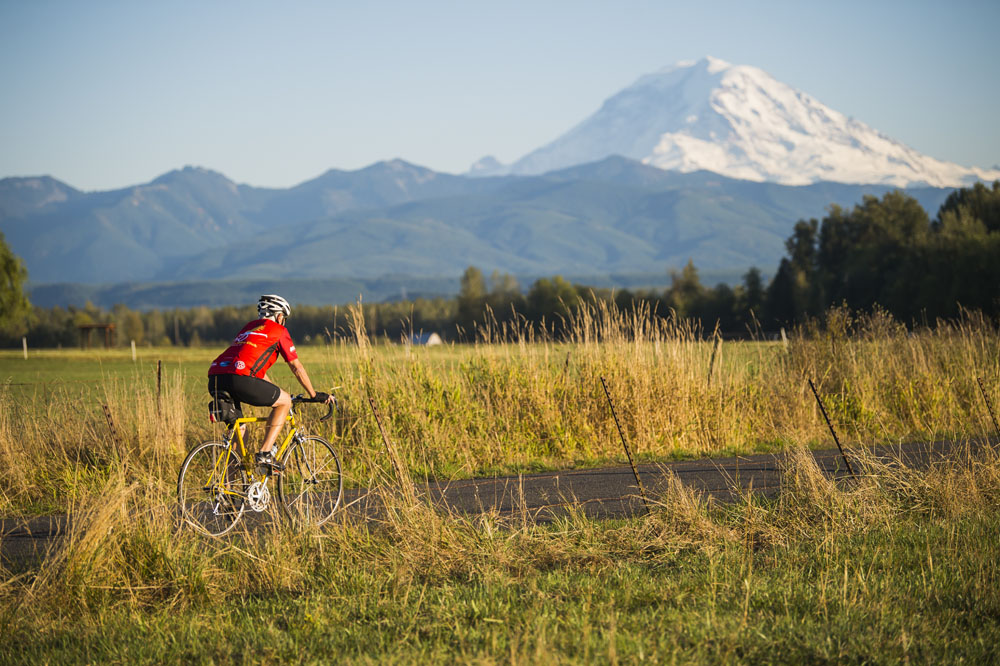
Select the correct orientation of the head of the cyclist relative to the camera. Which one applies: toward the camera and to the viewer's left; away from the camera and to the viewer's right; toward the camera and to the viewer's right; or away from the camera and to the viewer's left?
away from the camera and to the viewer's right

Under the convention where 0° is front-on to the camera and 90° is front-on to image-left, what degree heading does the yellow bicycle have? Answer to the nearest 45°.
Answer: approximately 225°

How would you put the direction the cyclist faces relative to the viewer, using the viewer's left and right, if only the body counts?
facing away from the viewer and to the right of the viewer
